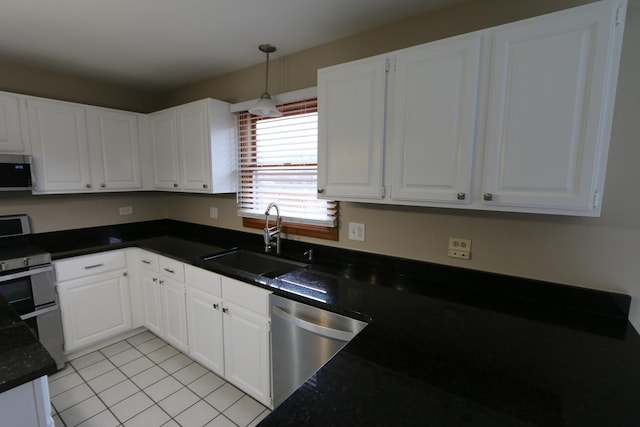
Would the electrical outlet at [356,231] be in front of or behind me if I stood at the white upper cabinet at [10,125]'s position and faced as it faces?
in front

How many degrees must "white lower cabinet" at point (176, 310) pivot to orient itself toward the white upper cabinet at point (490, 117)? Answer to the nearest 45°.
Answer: approximately 90° to its left

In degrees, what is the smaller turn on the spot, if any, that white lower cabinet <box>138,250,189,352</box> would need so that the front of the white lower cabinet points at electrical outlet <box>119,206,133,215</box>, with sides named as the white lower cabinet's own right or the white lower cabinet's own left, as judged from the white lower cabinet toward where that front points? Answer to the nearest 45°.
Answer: approximately 135° to the white lower cabinet's own right

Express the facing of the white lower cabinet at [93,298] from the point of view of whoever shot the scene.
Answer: facing the viewer and to the right of the viewer

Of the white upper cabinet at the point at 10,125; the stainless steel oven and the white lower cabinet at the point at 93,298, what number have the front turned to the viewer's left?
0
